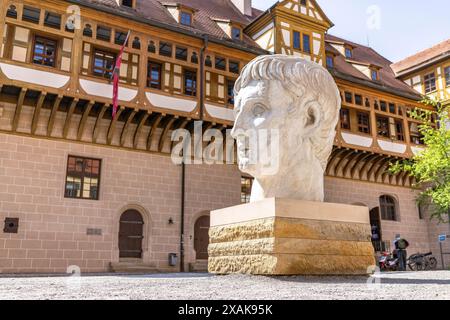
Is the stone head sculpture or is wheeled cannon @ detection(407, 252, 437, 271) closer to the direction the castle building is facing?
the stone head sculpture

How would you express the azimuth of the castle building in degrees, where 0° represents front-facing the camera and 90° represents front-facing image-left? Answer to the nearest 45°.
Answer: approximately 315°

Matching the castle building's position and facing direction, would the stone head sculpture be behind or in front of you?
in front

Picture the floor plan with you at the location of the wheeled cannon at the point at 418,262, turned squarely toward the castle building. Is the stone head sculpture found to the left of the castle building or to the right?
left
